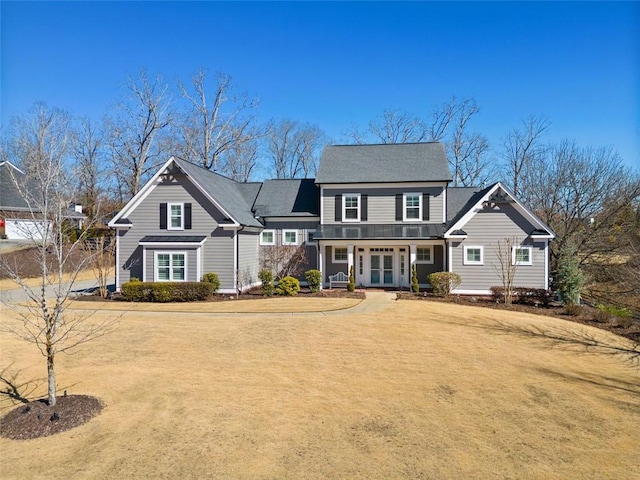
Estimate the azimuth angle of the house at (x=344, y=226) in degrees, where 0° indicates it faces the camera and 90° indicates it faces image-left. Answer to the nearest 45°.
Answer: approximately 0°

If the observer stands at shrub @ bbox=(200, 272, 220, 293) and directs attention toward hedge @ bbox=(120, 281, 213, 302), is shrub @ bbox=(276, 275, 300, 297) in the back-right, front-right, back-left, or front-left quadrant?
back-left

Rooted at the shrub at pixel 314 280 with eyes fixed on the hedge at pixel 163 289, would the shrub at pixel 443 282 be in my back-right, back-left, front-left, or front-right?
back-left
